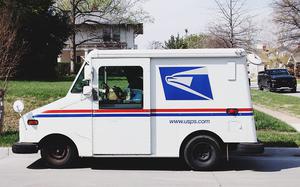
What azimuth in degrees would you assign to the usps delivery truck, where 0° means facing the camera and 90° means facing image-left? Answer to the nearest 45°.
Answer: approximately 90°

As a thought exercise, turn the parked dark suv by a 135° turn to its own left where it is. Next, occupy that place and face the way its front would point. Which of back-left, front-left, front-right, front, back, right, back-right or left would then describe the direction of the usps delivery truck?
back
